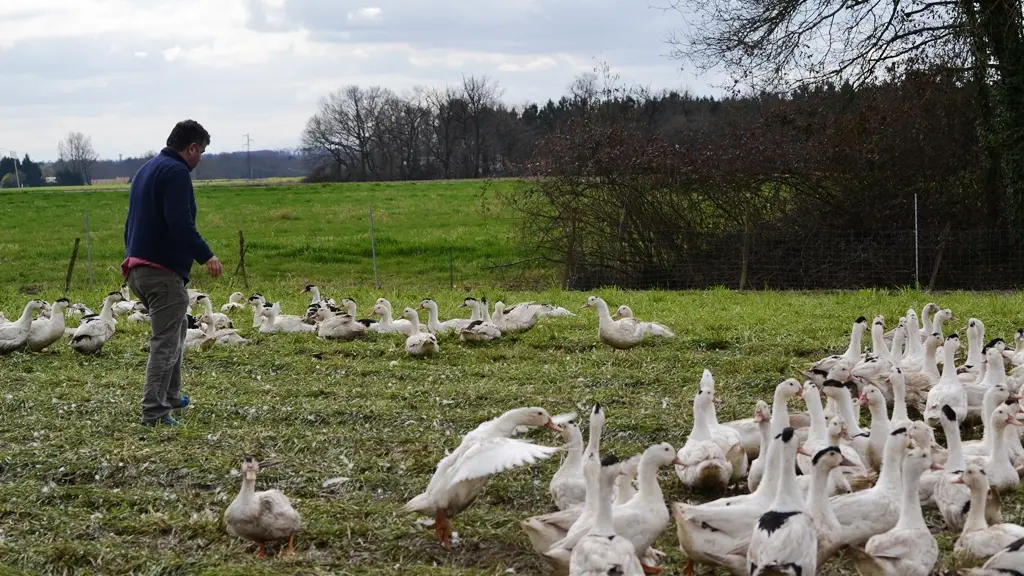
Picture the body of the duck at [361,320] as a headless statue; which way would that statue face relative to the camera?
to the viewer's left

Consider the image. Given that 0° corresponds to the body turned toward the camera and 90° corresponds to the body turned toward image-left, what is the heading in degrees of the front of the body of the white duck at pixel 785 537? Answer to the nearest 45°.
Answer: approximately 180°

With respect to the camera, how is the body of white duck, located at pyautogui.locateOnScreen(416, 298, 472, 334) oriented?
to the viewer's left

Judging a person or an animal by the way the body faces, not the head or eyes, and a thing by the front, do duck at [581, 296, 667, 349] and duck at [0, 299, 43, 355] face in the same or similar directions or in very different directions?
very different directions

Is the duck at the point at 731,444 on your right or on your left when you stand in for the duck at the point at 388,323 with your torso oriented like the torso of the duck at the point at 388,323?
on your left

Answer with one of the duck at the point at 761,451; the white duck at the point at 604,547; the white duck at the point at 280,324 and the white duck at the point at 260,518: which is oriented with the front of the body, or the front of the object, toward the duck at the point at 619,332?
the white duck at the point at 604,547

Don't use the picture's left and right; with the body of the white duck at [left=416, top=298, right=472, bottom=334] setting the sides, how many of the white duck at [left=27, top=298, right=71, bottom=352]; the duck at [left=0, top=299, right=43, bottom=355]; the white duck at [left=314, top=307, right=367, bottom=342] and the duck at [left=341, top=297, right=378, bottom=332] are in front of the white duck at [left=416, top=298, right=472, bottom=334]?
4

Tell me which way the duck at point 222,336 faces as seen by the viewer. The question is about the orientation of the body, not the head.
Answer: to the viewer's left

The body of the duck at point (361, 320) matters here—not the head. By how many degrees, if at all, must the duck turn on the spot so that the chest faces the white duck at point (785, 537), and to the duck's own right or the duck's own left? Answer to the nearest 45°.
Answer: approximately 90° to the duck's own left

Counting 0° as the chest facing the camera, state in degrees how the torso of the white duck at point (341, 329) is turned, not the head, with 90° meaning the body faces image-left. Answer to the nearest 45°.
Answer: approximately 90°

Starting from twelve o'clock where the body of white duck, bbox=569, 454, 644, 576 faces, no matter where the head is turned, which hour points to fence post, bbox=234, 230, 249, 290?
The fence post is roughly at 11 o'clock from the white duck.

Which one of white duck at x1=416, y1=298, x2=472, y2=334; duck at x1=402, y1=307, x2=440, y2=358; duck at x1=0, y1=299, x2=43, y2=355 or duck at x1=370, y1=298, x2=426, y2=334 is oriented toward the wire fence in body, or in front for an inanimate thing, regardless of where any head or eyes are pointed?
duck at x1=0, y1=299, x2=43, y2=355

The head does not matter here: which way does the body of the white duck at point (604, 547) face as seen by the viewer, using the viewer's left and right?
facing away from the viewer
